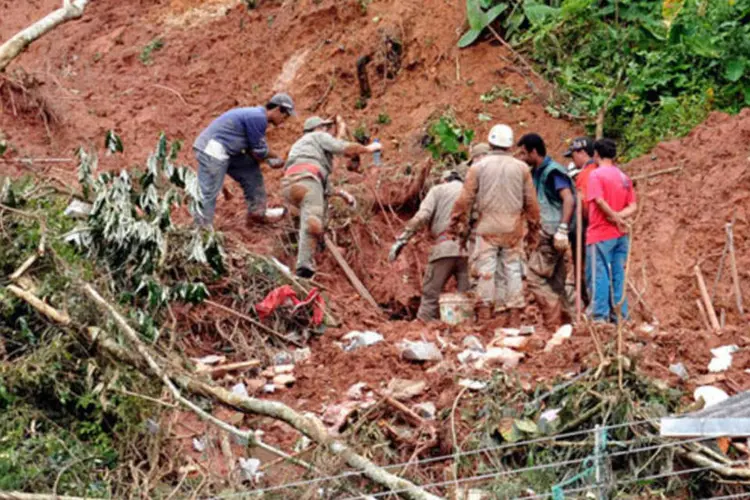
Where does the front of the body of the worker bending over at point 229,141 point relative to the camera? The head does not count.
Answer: to the viewer's right

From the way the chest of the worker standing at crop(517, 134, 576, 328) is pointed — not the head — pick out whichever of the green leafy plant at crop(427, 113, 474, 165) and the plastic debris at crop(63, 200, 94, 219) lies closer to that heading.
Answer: the plastic debris

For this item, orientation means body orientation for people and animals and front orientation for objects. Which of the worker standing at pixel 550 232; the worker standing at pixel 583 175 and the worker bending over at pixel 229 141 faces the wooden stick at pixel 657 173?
the worker bending over

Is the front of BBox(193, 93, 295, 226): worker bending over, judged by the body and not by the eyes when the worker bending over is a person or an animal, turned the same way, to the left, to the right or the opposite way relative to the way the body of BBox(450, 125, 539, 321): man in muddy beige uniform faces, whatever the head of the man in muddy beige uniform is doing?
to the right

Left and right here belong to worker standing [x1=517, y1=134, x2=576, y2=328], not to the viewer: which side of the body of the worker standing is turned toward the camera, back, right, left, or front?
left

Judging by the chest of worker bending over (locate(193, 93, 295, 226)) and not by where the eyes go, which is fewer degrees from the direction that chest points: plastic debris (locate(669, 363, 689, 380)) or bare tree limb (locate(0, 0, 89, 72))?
the plastic debris

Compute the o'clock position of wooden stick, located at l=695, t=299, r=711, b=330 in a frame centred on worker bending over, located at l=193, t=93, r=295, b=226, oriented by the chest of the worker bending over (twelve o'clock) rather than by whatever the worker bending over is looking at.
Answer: The wooden stick is roughly at 1 o'clock from the worker bending over.

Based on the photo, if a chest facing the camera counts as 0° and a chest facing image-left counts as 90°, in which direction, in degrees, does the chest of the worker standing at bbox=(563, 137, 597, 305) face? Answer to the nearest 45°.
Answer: approximately 90°

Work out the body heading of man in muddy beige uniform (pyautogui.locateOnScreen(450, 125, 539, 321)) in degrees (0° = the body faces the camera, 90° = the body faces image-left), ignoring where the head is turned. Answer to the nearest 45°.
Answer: approximately 180°

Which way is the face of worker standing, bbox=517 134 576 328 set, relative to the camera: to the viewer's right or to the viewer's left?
to the viewer's left

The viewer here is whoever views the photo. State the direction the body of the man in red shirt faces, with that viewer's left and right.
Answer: facing away from the viewer and to the left of the viewer

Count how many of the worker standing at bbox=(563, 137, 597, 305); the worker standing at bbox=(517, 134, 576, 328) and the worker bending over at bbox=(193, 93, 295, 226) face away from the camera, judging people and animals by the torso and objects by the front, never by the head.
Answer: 0

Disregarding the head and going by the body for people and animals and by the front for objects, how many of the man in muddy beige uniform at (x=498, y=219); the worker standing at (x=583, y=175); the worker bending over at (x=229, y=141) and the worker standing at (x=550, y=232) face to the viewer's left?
2

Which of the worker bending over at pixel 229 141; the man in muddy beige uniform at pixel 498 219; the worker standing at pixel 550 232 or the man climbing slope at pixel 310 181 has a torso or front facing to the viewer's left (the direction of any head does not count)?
the worker standing

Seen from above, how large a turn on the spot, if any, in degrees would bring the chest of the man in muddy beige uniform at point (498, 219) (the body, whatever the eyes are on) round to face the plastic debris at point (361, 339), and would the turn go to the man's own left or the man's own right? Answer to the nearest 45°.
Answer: approximately 135° to the man's own left

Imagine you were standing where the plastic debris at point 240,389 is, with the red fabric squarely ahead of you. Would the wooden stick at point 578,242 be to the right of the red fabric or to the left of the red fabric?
right

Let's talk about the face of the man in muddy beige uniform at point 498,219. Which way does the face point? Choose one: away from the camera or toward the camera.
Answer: away from the camera

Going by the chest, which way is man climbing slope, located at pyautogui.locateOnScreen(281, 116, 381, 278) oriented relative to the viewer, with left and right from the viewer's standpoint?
facing away from the viewer and to the right of the viewer
